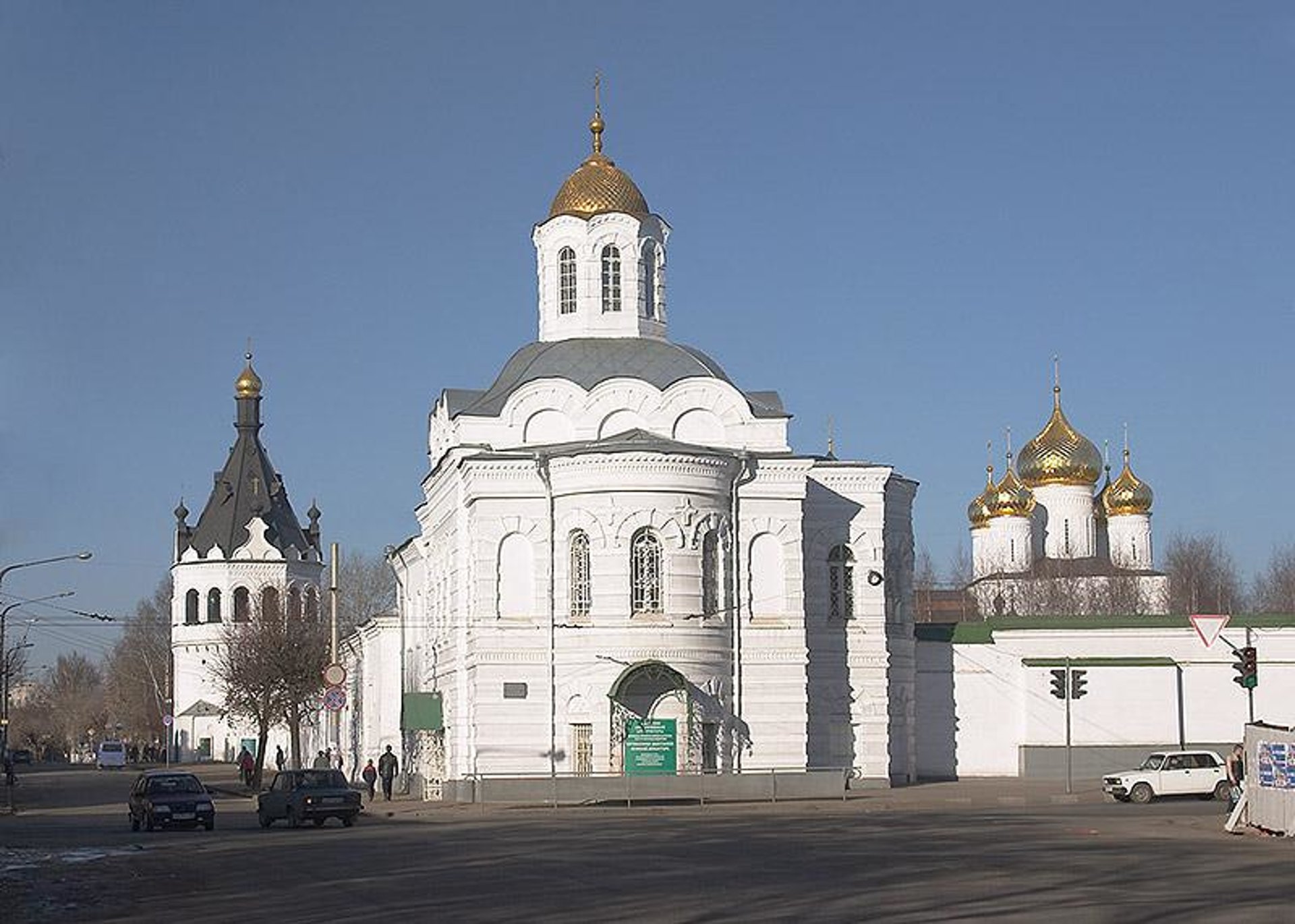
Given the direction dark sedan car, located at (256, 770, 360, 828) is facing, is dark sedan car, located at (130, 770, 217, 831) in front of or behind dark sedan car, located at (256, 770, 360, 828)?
in front

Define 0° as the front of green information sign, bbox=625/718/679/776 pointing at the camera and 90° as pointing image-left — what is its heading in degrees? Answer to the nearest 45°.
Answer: approximately 0°

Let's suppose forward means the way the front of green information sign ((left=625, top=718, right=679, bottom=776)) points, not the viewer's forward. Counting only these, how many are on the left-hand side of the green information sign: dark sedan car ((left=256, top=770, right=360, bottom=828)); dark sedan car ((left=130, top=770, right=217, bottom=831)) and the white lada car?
1

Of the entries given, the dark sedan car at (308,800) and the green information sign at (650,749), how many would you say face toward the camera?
1

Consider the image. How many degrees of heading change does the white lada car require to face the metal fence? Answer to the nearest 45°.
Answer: approximately 45° to its right

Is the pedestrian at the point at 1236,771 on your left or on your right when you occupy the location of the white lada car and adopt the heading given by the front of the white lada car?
on your left

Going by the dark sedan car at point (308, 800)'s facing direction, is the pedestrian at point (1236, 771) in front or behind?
behind

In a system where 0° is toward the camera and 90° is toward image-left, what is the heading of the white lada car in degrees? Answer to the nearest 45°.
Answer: approximately 45°
